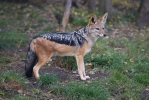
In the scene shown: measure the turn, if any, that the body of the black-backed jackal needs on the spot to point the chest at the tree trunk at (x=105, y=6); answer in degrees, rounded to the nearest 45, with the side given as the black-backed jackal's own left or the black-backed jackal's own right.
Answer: approximately 90° to the black-backed jackal's own left

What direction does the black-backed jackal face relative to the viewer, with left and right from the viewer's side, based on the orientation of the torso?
facing to the right of the viewer

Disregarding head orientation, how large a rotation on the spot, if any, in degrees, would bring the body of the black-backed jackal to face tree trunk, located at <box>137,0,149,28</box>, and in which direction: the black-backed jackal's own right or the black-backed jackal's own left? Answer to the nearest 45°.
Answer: approximately 45° to the black-backed jackal's own left
